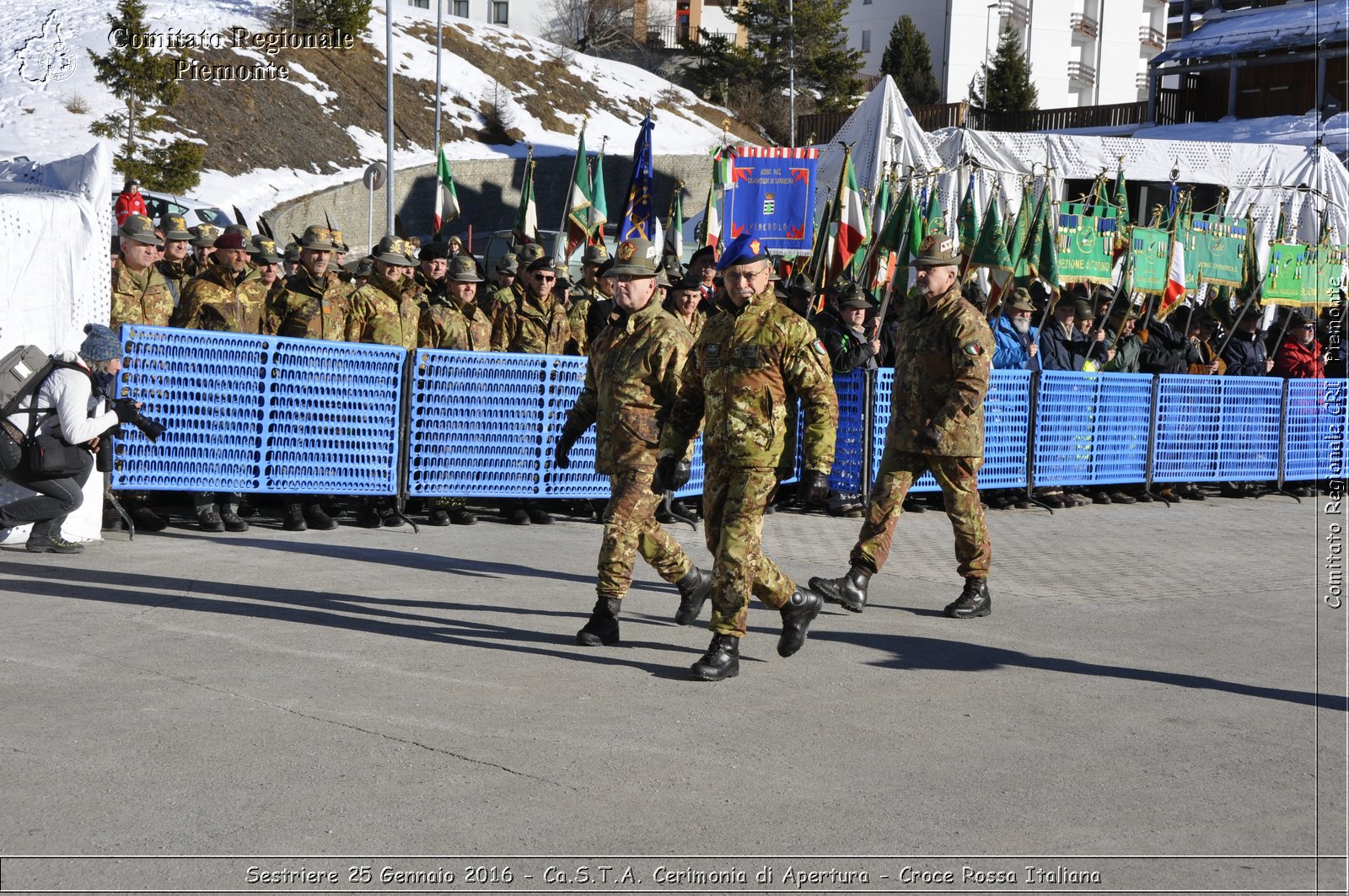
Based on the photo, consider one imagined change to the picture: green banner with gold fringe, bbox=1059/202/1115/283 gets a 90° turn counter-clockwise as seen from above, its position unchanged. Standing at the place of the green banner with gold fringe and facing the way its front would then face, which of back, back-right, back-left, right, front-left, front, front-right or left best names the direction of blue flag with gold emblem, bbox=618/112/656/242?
back

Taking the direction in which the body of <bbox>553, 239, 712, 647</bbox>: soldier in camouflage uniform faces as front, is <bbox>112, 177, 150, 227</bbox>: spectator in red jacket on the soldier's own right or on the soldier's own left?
on the soldier's own right

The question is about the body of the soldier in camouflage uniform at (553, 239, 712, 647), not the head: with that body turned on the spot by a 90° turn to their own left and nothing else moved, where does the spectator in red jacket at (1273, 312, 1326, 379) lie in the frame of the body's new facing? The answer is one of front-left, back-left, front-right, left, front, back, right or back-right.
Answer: left

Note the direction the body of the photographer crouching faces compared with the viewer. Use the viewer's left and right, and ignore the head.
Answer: facing to the right of the viewer

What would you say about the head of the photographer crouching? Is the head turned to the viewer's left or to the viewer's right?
to the viewer's right

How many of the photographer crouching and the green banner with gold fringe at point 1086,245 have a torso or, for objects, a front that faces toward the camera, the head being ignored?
1

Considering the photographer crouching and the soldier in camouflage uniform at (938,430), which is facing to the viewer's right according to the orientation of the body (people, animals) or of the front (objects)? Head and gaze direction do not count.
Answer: the photographer crouching

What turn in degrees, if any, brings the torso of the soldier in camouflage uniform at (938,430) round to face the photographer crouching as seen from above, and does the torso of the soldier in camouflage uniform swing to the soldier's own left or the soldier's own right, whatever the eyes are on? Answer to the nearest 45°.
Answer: approximately 45° to the soldier's own right

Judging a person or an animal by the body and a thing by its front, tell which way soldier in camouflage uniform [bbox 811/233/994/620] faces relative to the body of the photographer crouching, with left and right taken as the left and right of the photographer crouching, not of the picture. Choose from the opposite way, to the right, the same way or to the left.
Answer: the opposite way
